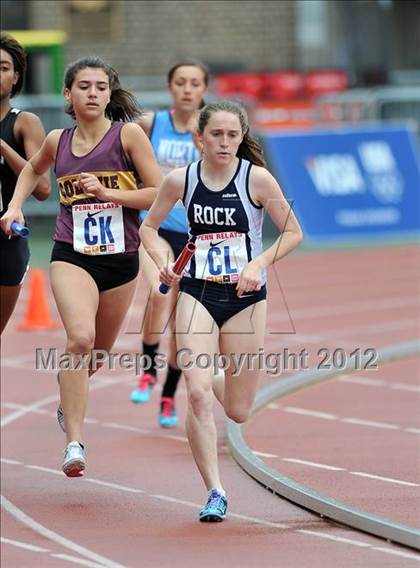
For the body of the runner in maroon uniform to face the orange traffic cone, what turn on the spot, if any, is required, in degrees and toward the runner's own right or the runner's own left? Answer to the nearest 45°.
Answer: approximately 180°

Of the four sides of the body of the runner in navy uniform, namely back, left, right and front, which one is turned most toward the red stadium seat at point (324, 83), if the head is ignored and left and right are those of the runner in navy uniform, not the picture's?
back

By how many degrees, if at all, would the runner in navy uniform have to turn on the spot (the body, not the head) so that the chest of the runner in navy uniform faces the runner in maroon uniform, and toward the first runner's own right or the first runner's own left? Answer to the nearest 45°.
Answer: approximately 90° to the first runner's own right

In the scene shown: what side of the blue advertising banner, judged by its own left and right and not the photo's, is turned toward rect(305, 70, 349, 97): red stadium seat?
back

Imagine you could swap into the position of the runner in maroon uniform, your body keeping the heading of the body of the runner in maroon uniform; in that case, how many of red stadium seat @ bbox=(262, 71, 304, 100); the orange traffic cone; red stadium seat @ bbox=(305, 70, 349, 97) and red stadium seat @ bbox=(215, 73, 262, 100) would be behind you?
4

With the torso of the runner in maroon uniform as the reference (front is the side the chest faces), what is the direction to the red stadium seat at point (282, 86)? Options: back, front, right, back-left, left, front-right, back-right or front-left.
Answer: back

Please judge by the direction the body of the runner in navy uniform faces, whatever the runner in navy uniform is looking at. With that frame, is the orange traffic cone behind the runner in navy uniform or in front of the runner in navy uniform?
behind

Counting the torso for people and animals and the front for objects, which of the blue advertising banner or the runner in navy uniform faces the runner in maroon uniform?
the blue advertising banner

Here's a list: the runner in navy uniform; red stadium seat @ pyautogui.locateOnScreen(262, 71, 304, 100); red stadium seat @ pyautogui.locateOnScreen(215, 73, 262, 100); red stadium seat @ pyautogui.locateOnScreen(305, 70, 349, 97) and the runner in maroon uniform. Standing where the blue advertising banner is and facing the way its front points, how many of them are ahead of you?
2

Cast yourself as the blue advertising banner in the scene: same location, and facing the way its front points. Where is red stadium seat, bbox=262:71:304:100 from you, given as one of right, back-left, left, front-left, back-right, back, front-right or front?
back

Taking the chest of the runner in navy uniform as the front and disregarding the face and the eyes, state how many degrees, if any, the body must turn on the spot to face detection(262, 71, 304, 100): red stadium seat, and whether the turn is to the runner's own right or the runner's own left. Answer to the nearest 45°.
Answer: approximately 180°

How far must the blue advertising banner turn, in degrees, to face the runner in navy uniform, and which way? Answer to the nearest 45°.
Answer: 0° — it already faces them
